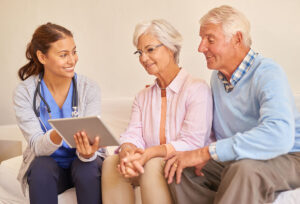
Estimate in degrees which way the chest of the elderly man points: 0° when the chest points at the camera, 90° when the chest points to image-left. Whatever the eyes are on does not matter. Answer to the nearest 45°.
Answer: approximately 45°

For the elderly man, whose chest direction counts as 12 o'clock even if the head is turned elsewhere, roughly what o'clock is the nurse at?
The nurse is roughly at 2 o'clock from the elderly man.

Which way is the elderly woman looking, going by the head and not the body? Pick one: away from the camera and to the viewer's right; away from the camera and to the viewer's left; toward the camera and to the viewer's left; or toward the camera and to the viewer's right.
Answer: toward the camera and to the viewer's left

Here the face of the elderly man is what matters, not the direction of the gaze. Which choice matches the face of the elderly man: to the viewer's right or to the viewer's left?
to the viewer's left

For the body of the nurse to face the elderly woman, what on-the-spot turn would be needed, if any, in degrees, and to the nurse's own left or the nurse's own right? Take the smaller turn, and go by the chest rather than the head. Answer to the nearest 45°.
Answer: approximately 45° to the nurse's own left

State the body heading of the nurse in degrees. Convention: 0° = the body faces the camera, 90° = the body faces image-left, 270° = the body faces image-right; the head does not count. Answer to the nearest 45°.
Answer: approximately 0°

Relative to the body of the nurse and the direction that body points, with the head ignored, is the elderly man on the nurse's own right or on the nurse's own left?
on the nurse's own left

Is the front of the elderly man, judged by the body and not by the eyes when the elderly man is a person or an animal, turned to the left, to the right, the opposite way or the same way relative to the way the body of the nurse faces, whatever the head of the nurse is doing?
to the right

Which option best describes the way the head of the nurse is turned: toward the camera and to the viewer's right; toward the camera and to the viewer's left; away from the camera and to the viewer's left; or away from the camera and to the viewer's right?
toward the camera and to the viewer's right
